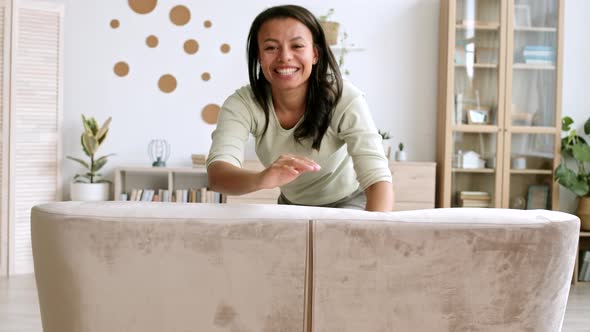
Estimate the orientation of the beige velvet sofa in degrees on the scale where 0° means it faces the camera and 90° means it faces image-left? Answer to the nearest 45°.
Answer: approximately 180°

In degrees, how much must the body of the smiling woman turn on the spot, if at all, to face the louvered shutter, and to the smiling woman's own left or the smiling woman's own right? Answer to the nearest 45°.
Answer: approximately 135° to the smiling woman's own right

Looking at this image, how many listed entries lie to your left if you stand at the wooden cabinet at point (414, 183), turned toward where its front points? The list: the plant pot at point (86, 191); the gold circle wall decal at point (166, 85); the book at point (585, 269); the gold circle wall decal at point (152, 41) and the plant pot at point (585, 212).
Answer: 2

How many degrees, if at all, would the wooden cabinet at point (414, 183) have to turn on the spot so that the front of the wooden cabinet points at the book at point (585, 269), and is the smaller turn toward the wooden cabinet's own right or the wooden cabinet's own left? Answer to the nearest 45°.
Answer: approximately 90° to the wooden cabinet's own left

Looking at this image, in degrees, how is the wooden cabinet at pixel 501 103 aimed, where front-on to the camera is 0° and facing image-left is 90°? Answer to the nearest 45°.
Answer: approximately 0°

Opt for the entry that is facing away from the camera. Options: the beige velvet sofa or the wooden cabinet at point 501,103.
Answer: the beige velvet sofa
